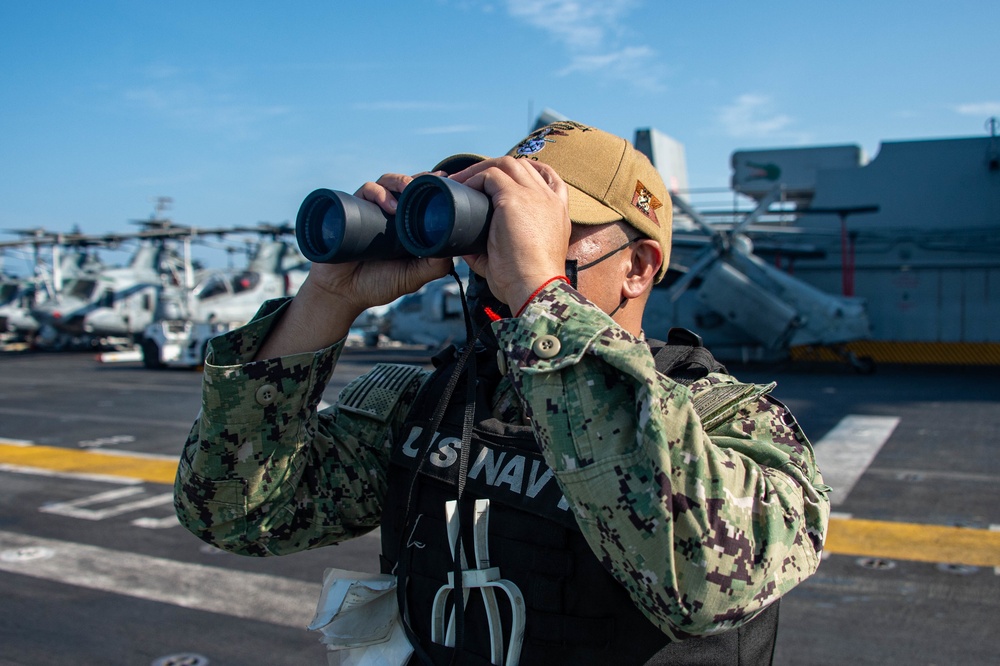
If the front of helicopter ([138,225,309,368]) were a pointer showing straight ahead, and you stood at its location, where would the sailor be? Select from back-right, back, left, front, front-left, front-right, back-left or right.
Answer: front-left

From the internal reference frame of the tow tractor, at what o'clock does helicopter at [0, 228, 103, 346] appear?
The helicopter is roughly at 4 o'clock from the tow tractor.

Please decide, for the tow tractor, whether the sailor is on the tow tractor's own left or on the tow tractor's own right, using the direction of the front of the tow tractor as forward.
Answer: on the tow tractor's own left

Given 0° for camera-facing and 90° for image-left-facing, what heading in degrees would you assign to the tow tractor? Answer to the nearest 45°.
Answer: approximately 45°

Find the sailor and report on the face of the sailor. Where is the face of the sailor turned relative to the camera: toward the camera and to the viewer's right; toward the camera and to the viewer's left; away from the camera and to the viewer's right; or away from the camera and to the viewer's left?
toward the camera and to the viewer's left

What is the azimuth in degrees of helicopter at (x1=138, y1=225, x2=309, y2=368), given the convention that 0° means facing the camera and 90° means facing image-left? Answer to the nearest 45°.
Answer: approximately 45°

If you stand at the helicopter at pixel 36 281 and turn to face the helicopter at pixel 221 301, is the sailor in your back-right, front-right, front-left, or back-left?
front-right

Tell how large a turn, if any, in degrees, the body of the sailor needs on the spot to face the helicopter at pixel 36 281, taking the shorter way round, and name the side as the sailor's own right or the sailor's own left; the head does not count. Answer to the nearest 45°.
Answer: approximately 90° to the sailor's own right

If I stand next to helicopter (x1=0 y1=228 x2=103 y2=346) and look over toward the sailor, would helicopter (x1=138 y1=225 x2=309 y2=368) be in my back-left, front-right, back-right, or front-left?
front-left

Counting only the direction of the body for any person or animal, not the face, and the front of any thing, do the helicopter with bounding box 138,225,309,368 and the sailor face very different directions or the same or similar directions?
same or similar directions

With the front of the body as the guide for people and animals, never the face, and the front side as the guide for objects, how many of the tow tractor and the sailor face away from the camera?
0

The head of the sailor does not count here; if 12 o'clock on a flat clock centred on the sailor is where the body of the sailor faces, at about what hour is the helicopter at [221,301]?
The helicopter is roughly at 4 o'clock from the sailor.
